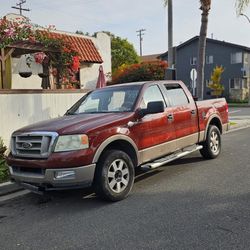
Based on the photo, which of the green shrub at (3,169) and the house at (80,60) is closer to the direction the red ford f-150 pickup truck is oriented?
the green shrub

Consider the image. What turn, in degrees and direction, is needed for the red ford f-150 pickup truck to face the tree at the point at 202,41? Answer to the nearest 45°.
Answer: approximately 135° to its right

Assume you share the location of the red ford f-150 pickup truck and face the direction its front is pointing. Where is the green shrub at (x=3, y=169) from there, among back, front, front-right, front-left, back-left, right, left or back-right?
right

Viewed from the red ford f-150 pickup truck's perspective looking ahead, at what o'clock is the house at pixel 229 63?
The house is roughly at 5 o'clock from the red ford f-150 pickup truck.

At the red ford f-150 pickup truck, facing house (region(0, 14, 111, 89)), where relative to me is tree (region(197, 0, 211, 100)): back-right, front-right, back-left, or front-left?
front-right

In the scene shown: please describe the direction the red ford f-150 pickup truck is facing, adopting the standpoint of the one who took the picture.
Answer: facing the viewer and to the left of the viewer

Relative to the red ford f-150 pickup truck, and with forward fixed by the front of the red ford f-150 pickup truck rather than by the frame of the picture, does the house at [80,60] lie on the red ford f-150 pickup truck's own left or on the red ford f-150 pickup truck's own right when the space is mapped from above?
on the red ford f-150 pickup truck's own right

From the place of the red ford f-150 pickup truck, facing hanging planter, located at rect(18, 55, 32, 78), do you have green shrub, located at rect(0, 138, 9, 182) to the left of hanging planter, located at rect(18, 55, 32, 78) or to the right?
left

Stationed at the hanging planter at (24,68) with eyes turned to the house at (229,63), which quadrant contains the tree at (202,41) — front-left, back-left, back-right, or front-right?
front-right
